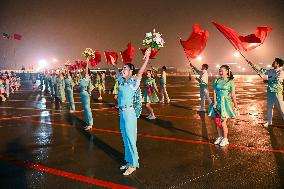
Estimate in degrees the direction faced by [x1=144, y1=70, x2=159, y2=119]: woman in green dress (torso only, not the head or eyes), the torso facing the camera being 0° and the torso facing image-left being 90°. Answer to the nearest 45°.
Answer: approximately 45°

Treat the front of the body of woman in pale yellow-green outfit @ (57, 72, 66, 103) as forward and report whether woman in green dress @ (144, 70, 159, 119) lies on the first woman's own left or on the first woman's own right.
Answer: on the first woman's own left

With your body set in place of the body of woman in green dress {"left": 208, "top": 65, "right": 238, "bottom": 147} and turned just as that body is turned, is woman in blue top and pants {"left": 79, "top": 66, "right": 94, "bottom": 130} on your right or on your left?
on your right

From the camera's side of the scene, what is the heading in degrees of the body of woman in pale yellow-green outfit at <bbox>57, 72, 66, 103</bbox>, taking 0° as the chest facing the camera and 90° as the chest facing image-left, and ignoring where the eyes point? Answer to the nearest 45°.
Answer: approximately 45°

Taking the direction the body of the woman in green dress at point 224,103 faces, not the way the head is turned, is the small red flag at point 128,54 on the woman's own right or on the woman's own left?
on the woman's own right
